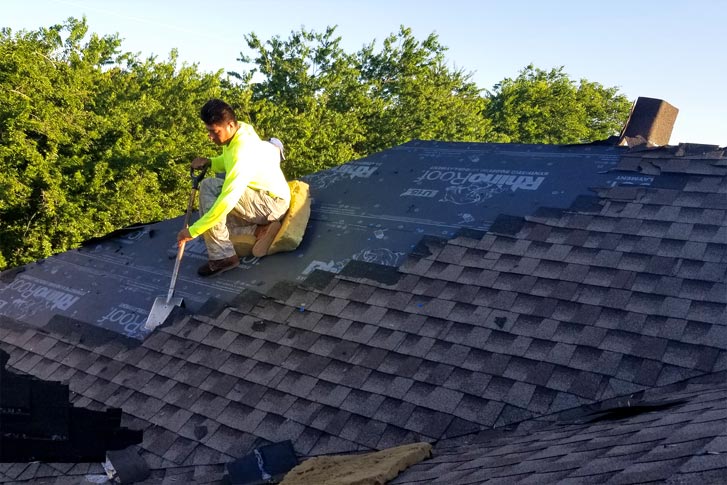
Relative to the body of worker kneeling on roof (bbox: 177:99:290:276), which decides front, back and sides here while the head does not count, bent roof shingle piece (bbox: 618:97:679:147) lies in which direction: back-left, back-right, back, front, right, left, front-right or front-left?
back

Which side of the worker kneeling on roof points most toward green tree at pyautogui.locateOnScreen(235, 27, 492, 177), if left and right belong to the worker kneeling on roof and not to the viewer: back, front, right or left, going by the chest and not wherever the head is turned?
right

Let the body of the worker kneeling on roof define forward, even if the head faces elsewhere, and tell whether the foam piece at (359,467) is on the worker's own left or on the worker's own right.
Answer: on the worker's own left

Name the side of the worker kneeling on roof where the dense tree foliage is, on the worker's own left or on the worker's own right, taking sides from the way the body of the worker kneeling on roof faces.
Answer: on the worker's own right

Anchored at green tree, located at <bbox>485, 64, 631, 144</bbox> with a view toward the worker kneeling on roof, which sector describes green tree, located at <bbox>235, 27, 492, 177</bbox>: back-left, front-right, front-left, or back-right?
front-right

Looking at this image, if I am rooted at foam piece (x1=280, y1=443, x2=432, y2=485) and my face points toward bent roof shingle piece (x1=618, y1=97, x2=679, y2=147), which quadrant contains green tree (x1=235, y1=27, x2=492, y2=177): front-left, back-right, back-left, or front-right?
front-left

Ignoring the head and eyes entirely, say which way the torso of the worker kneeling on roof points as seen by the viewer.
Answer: to the viewer's left

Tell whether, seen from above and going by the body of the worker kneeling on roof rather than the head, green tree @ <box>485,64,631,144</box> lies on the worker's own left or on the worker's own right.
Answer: on the worker's own right

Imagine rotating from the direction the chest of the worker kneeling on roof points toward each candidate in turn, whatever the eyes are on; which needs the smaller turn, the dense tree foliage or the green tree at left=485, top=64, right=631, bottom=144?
the dense tree foliage
